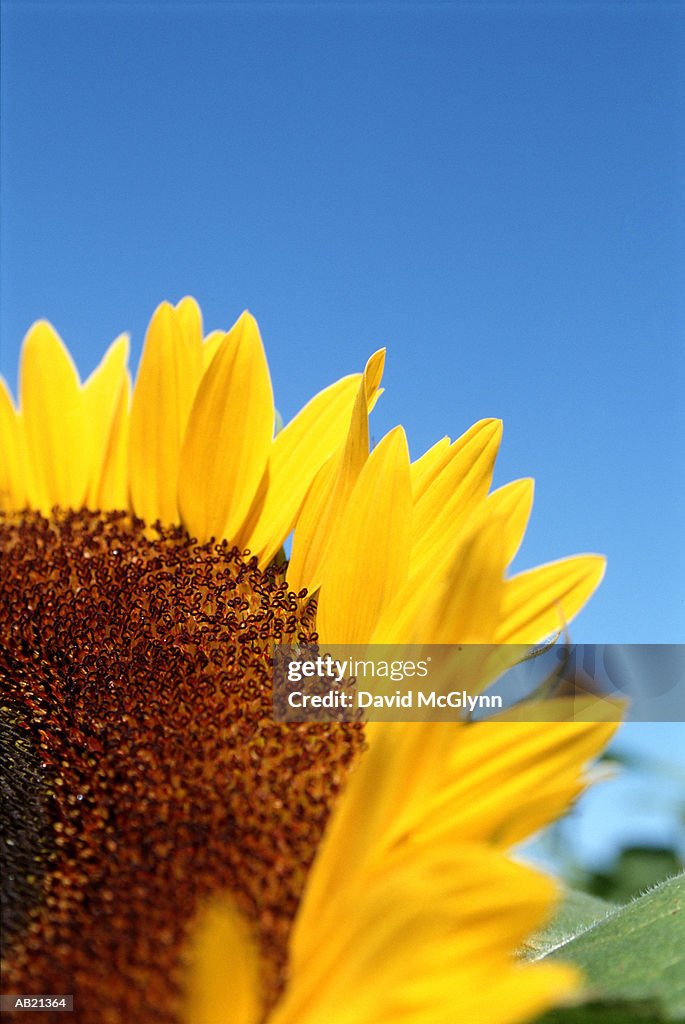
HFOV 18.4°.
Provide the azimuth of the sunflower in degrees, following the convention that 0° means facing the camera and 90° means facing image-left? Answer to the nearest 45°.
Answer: approximately 0°
